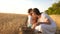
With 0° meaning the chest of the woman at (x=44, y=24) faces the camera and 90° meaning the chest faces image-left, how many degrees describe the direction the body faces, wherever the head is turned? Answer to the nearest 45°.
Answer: approximately 90°
